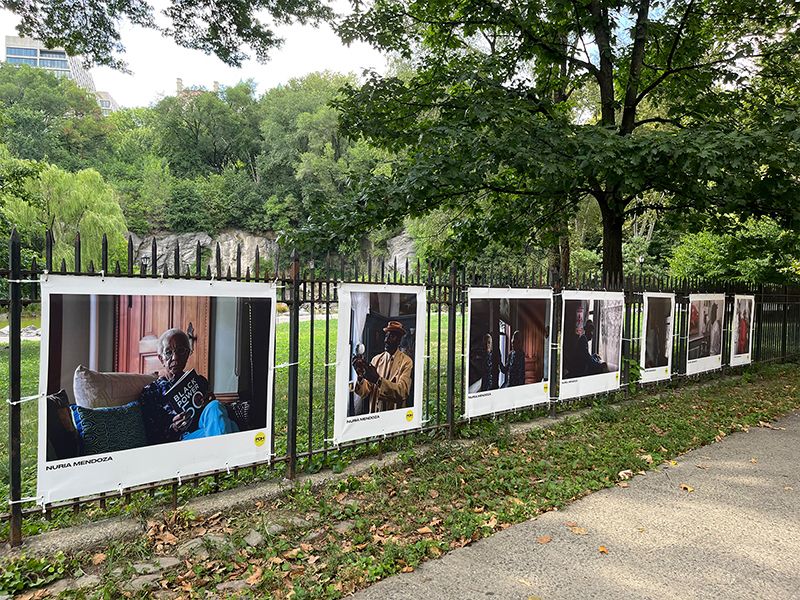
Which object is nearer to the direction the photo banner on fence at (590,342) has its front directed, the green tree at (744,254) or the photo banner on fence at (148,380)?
the photo banner on fence

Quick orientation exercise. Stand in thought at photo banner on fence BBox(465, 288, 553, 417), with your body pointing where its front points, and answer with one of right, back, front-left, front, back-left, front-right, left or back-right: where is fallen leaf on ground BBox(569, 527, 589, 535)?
front-right

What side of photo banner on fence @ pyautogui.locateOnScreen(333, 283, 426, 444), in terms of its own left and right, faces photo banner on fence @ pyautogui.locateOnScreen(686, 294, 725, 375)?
left

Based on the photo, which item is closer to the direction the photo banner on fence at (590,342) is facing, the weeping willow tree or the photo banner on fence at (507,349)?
the photo banner on fence

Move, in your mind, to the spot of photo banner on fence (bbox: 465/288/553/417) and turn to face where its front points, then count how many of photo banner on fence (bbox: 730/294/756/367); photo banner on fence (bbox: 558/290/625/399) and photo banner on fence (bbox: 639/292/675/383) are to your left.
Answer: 3

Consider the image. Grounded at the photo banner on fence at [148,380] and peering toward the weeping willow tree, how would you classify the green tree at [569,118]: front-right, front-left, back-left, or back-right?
front-right

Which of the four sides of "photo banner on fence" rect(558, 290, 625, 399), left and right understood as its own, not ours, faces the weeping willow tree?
back

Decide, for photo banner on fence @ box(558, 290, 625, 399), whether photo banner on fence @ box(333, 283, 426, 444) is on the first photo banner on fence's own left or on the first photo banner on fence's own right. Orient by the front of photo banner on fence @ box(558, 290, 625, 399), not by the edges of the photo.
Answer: on the first photo banner on fence's own right

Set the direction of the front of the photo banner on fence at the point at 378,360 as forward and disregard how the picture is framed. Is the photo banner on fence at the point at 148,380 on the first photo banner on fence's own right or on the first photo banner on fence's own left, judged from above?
on the first photo banner on fence's own right

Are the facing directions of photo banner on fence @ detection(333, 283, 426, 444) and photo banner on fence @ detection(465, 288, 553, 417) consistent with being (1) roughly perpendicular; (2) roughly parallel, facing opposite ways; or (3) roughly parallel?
roughly parallel

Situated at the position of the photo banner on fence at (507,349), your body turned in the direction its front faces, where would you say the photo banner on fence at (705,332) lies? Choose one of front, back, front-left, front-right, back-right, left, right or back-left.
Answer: left

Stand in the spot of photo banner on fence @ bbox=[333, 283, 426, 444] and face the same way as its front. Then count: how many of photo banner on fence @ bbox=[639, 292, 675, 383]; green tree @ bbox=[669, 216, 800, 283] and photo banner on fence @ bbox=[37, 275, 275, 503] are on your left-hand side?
2

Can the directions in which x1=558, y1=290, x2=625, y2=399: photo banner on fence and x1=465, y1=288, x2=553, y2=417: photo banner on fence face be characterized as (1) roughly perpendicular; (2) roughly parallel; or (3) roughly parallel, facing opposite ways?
roughly parallel

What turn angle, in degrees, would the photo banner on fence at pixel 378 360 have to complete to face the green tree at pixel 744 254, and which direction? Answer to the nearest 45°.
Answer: approximately 90° to its left

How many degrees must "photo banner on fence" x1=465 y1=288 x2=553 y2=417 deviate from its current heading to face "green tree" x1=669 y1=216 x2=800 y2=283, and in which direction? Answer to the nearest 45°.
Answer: approximately 90° to its left

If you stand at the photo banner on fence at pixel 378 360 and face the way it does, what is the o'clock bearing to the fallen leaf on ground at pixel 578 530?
The fallen leaf on ground is roughly at 12 o'clock from the photo banner on fence.

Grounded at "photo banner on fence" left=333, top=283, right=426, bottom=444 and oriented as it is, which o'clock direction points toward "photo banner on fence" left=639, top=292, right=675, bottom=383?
"photo banner on fence" left=639, top=292, right=675, bottom=383 is roughly at 9 o'clock from "photo banner on fence" left=333, top=283, right=426, bottom=444.

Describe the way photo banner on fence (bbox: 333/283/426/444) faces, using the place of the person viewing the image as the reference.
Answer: facing the viewer and to the right of the viewer
